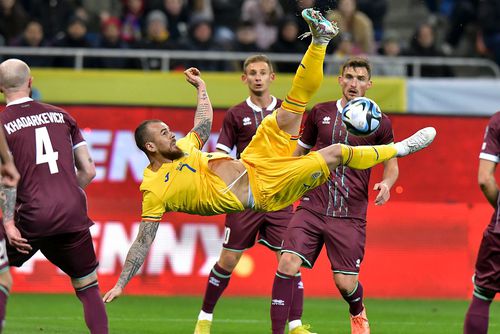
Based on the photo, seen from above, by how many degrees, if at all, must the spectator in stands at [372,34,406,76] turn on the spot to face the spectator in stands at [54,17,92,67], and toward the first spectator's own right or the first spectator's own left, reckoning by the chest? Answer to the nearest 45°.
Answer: approximately 90° to the first spectator's own right

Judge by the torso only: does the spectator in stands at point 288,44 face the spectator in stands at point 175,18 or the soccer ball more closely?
the soccer ball

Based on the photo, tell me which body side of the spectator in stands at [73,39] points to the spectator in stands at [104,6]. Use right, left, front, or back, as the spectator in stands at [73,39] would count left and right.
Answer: back

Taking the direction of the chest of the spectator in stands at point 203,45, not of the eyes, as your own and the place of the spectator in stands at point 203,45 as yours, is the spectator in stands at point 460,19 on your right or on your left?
on your left

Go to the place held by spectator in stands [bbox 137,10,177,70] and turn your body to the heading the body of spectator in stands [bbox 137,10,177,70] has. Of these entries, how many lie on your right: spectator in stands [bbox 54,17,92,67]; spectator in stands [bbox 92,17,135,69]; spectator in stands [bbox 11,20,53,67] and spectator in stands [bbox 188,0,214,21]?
3

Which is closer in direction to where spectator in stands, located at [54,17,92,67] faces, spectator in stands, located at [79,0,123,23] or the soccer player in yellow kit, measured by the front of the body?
the soccer player in yellow kit

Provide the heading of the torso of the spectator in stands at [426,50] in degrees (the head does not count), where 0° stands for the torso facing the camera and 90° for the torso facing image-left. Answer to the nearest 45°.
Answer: approximately 0°
